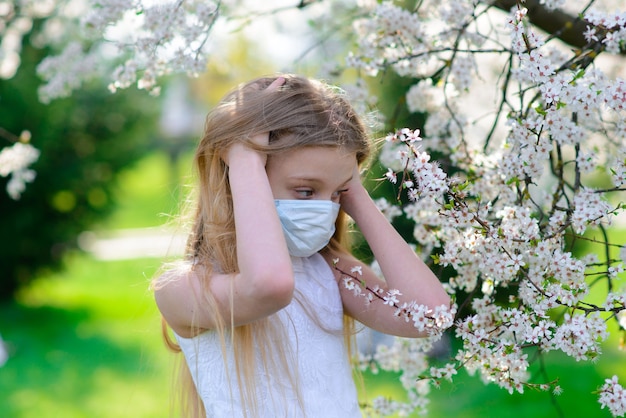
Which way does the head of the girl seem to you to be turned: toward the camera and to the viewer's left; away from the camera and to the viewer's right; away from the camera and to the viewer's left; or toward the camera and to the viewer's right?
toward the camera and to the viewer's right

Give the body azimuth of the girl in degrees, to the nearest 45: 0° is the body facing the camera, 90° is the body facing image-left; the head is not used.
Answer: approximately 315°
